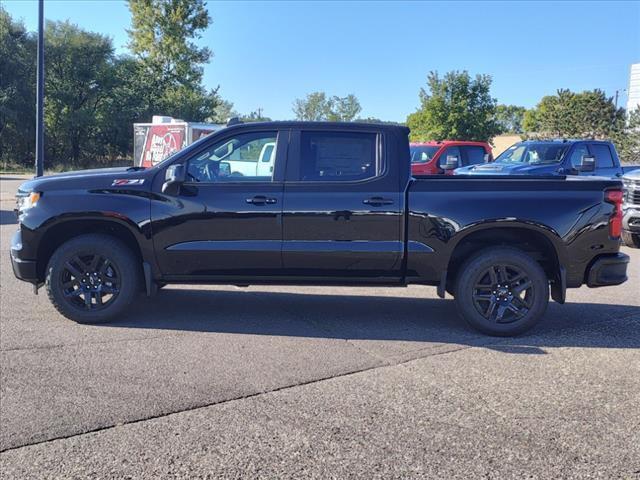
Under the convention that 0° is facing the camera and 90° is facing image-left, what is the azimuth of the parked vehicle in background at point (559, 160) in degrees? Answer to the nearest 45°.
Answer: approximately 45°

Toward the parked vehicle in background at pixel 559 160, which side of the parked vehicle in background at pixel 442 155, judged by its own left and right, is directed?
left

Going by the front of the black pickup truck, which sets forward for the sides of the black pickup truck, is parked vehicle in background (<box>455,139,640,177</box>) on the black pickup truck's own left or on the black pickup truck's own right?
on the black pickup truck's own right

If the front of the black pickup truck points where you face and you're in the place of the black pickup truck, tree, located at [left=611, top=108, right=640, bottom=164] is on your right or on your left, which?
on your right

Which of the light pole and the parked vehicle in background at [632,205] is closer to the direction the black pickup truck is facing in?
the light pole

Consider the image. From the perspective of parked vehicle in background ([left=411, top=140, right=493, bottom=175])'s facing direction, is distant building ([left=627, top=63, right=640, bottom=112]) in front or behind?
behind

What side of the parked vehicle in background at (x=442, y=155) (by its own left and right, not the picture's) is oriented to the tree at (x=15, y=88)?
right

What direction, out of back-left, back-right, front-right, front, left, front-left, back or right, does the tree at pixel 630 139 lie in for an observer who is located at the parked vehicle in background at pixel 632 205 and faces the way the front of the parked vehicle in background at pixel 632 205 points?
back-right

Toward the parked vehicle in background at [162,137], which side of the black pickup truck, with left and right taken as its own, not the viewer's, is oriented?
right

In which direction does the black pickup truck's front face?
to the viewer's left

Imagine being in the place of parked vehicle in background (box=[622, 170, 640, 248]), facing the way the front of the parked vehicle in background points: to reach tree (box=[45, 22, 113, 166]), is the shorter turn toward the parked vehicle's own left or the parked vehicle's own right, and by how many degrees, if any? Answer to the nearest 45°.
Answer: approximately 90° to the parked vehicle's own right

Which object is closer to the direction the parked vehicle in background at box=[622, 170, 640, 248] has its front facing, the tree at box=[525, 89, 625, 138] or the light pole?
the light pole

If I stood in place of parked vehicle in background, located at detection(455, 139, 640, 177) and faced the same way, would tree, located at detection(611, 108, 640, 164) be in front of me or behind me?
behind
